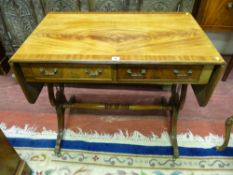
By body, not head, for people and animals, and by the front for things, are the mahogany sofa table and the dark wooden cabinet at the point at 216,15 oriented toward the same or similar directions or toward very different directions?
same or similar directions

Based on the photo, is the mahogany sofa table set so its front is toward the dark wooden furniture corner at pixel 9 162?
no

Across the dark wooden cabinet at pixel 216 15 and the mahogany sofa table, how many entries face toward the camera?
2

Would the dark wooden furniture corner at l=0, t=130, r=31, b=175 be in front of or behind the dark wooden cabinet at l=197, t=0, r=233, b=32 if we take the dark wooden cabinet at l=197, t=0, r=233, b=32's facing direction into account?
in front

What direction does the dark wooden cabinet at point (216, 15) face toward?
toward the camera

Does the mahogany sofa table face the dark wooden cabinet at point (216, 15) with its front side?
no

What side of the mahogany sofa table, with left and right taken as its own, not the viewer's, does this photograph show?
front
